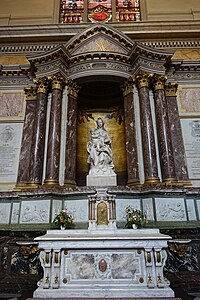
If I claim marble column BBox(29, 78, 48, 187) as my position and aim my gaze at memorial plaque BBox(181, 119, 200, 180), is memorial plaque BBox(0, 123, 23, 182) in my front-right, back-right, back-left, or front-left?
back-left

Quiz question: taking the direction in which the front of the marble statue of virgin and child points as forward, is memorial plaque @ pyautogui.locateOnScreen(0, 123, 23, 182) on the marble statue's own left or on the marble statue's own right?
on the marble statue's own right

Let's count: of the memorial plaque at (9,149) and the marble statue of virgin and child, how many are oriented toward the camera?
2

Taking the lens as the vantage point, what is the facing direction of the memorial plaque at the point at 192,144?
facing the viewer

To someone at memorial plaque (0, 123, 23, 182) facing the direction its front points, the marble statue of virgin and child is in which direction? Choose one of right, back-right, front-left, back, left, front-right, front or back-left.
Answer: front-left

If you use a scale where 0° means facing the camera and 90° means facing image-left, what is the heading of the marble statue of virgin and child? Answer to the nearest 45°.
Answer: approximately 0°

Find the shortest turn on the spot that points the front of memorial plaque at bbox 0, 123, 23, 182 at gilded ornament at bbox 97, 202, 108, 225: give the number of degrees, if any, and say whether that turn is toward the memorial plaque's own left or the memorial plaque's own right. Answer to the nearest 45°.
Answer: approximately 45° to the memorial plaque's own left

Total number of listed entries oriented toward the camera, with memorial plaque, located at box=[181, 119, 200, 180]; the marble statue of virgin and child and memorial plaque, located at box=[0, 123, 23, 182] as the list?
3

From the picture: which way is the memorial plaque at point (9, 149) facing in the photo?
toward the camera

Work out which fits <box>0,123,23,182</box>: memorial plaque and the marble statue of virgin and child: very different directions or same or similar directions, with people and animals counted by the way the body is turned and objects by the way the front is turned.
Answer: same or similar directions

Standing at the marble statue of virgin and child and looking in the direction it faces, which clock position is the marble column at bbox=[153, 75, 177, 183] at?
The marble column is roughly at 9 o'clock from the marble statue of virgin and child.

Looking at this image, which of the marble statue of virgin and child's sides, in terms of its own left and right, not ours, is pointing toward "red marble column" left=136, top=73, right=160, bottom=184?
left

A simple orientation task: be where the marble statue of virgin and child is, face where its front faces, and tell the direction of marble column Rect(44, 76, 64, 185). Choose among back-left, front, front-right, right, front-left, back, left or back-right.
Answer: right

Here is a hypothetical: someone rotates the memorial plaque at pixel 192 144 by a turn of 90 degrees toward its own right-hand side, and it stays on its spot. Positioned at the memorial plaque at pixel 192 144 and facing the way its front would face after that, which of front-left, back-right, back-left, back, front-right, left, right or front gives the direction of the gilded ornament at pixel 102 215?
front-left
